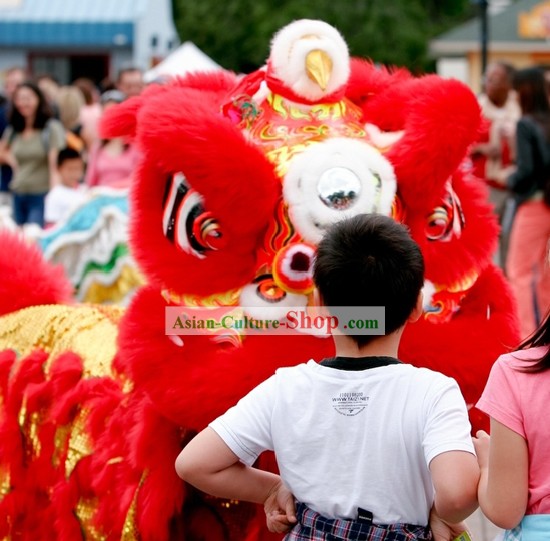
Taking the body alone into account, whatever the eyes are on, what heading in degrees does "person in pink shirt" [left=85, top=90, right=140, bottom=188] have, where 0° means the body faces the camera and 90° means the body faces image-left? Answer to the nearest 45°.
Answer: approximately 0°

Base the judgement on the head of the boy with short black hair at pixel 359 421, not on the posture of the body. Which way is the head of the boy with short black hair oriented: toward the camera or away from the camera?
away from the camera

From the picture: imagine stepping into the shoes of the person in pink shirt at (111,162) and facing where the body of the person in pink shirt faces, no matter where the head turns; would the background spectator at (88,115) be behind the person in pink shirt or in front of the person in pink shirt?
behind

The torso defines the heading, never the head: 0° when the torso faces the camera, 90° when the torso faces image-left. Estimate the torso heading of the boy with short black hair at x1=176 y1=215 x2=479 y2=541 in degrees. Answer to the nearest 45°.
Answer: approximately 180°

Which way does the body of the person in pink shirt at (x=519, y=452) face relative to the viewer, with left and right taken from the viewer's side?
facing away from the viewer and to the left of the viewer

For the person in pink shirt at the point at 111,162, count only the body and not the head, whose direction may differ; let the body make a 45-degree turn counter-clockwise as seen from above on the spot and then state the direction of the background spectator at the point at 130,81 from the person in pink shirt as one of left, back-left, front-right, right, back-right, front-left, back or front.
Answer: back-left

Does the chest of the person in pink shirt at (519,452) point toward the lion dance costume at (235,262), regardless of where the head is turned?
yes

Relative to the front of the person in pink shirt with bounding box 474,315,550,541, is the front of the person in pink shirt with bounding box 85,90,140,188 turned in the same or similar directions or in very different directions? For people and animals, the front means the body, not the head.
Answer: very different directions

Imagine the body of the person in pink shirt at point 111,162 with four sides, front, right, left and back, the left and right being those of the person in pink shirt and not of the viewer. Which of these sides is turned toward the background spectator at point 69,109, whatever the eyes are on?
back
